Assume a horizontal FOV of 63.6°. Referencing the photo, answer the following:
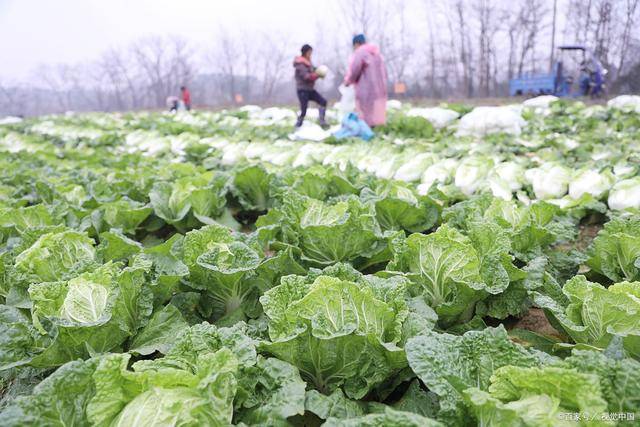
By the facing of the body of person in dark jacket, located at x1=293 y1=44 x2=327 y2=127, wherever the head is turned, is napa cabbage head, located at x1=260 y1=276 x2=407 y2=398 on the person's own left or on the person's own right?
on the person's own right

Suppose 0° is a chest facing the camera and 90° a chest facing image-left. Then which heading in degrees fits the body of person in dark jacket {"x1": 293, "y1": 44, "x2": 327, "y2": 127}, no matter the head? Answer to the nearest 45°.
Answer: approximately 270°

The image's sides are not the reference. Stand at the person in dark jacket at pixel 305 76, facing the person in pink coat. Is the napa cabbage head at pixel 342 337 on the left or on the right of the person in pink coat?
right

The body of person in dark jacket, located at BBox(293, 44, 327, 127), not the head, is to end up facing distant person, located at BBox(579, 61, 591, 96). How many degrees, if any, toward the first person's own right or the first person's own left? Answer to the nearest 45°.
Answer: approximately 45° to the first person's own left

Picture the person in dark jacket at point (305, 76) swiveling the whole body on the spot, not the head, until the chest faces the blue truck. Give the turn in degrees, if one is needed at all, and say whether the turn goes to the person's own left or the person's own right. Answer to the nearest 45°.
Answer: approximately 45° to the person's own left
